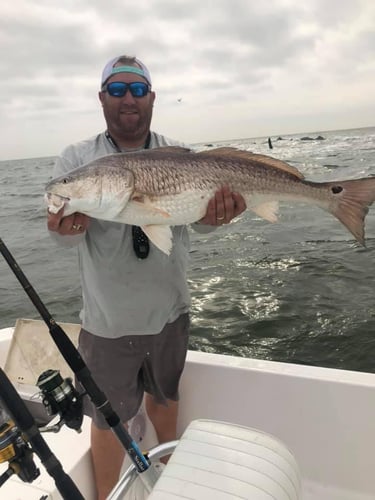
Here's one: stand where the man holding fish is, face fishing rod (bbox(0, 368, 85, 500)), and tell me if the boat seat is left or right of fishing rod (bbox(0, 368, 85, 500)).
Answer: left

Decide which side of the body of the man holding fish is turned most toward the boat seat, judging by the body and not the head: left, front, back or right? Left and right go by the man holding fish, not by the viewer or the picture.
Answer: front

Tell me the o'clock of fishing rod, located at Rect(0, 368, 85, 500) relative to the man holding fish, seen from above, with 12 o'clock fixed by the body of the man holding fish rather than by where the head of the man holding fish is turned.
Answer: The fishing rod is roughly at 1 o'clock from the man holding fish.

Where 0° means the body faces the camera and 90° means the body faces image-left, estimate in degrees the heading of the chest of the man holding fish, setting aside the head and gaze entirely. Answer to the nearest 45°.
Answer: approximately 0°
